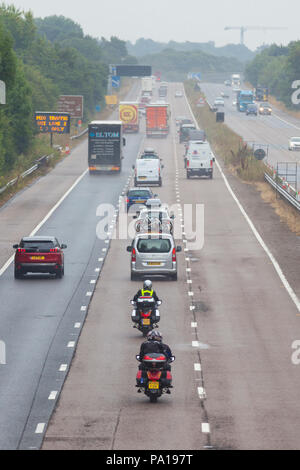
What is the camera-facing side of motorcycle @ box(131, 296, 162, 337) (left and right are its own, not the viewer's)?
back

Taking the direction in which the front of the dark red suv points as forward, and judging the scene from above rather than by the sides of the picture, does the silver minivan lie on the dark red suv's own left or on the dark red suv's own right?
on the dark red suv's own right

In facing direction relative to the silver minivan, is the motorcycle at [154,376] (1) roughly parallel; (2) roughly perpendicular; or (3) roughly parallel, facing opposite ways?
roughly parallel

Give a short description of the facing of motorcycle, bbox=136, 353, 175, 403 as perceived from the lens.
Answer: facing away from the viewer

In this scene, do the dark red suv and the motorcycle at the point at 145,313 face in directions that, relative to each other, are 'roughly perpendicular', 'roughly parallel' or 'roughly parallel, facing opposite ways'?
roughly parallel

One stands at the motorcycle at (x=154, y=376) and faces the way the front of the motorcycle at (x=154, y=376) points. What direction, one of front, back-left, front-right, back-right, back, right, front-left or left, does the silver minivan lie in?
front

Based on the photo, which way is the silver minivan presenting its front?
away from the camera

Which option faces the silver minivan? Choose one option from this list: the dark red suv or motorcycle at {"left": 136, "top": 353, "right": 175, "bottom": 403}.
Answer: the motorcycle

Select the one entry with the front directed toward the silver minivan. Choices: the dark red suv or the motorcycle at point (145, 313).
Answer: the motorcycle

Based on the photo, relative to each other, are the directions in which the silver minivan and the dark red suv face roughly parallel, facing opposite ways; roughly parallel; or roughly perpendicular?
roughly parallel

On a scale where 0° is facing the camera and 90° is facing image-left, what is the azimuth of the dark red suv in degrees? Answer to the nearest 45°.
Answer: approximately 180°

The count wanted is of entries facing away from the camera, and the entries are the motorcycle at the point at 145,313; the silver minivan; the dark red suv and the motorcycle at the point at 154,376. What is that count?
4

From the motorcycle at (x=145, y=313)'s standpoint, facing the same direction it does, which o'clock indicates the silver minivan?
The silver minivan is roughly at 12 o'clock from the motorcycle.

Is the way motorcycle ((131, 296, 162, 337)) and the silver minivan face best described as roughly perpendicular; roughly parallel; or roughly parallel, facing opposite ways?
roughly parallel

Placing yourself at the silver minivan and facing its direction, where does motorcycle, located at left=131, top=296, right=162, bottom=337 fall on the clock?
The motorcycle is roughly at 6 o'clock from the silver minivan.

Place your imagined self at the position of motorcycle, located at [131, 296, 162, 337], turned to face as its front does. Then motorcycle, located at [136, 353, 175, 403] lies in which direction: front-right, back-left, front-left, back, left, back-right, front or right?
back
